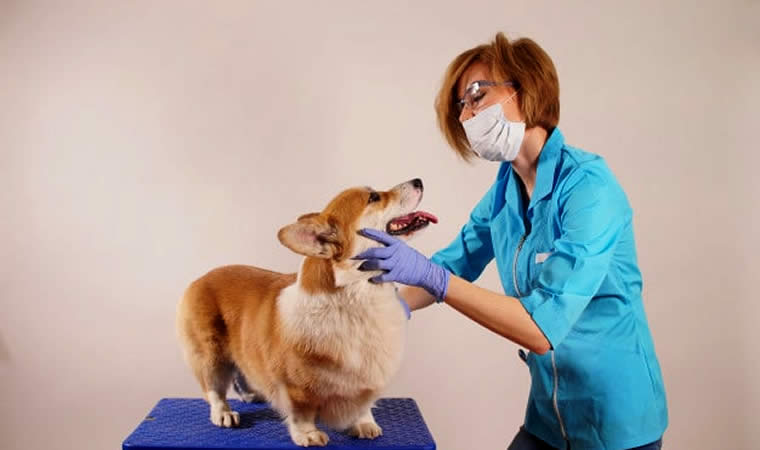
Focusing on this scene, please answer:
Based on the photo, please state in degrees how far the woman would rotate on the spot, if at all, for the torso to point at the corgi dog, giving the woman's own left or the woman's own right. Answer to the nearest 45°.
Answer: approximately 45° to the woman's own right

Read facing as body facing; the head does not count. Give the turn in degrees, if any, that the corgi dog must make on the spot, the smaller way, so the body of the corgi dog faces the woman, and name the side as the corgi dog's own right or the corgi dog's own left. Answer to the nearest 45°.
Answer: approximately 45° to the corgi dog's own left

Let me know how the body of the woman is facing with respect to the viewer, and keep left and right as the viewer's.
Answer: facing the viewer and to the left of the viewer

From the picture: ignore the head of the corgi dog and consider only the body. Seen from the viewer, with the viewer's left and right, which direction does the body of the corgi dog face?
facing the viewer and to the right of the viewer

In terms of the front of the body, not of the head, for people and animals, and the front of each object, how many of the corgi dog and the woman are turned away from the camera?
0
